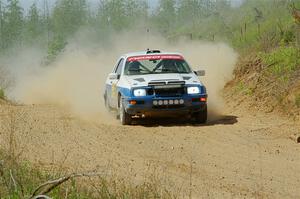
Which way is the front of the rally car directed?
toward the camera

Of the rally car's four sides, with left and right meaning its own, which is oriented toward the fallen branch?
front
